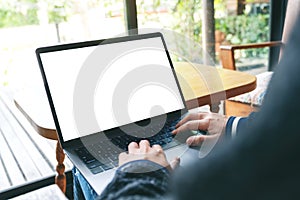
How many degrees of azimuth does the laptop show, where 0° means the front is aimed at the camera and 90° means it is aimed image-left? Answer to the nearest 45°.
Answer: approximately 315°
